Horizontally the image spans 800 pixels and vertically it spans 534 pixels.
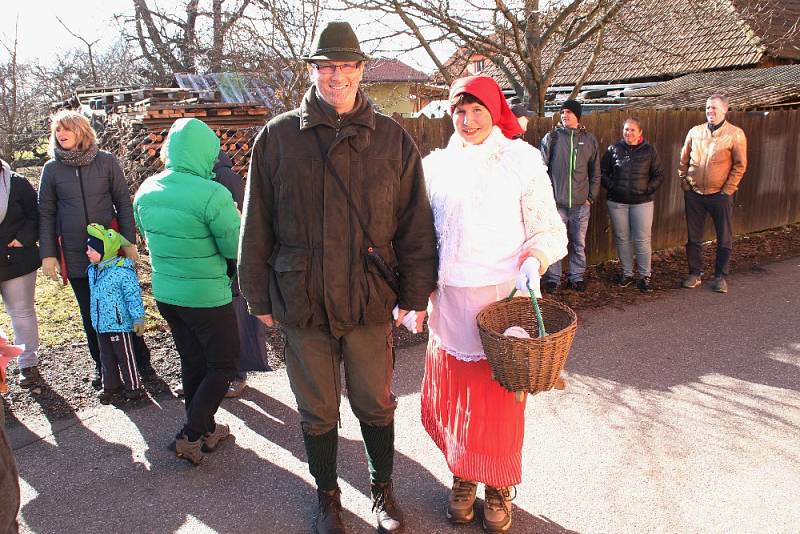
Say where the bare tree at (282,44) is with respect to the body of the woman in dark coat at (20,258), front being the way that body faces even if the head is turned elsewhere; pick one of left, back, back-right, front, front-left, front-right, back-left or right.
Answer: back

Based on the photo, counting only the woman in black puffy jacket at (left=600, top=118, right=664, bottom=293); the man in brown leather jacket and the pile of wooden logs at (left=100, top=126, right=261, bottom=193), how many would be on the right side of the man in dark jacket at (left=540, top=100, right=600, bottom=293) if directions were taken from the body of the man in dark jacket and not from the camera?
1

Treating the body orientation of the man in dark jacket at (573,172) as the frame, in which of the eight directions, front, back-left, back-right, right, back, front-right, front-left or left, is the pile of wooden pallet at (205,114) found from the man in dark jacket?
right

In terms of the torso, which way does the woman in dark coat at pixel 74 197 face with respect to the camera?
toward the camera

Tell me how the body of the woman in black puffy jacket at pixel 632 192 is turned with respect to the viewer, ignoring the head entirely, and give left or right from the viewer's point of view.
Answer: facing the viewer

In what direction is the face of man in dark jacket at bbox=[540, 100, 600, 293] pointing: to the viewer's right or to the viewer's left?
to the viewer's left

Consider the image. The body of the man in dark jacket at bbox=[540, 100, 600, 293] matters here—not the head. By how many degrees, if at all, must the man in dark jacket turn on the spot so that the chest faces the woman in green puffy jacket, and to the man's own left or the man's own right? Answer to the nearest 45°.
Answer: approximately 45° to the man's own right

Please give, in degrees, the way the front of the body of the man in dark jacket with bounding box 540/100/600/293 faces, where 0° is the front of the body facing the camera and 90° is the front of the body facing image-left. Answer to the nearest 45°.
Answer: approximately 0°

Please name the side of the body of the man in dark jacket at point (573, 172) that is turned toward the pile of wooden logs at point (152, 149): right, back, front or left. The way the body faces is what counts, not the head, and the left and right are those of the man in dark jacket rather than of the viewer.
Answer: right

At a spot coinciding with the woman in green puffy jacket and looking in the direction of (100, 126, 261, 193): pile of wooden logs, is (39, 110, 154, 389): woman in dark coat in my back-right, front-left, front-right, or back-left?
front-left

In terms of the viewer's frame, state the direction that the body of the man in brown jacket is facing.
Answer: toward the camera

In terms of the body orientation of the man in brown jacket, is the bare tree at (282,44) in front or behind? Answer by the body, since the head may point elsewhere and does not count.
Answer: behind

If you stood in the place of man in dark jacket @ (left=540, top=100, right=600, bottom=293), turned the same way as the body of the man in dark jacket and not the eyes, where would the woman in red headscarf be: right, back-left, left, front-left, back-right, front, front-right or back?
front

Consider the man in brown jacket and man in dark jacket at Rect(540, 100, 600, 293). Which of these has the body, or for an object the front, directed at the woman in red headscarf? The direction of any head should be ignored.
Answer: the man in dark jacket

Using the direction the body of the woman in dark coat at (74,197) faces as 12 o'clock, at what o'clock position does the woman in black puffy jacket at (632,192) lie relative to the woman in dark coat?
The woman in black puffy jacket is roughly at 9 o'clock from the woman in dark coat.

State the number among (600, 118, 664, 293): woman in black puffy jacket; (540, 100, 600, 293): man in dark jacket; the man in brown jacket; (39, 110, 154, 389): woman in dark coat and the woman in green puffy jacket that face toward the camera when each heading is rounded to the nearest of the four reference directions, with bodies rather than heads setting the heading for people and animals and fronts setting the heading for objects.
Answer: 4

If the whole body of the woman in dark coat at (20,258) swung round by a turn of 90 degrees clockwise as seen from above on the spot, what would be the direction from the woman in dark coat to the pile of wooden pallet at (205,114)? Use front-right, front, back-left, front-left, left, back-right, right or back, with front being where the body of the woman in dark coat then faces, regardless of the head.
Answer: right
